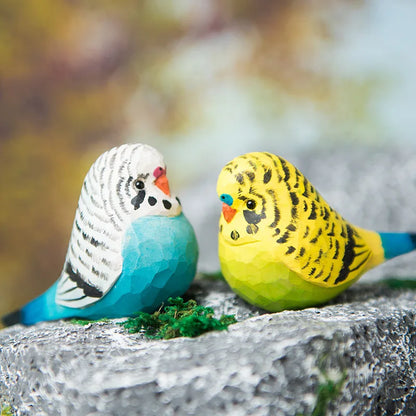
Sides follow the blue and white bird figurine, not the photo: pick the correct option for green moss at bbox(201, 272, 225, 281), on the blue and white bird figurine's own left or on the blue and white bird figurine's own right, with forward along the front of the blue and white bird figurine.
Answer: on the blue and white bird figurine's own left

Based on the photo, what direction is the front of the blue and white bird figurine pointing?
to the viewer's right

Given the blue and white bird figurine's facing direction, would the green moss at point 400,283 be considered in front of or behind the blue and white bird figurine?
in front
